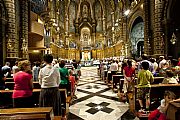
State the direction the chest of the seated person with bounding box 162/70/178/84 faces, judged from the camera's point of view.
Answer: away from the camera

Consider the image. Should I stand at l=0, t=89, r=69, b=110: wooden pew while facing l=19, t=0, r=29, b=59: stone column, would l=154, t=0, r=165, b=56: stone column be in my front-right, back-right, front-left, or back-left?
front-right

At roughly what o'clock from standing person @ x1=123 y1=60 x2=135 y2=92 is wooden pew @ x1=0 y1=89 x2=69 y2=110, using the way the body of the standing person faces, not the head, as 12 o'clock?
The wooden pew is roughly at 8 o'clock from the standing person.

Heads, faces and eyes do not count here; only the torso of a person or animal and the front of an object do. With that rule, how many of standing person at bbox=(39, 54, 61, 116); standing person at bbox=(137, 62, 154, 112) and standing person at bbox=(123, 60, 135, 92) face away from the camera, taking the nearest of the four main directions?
3

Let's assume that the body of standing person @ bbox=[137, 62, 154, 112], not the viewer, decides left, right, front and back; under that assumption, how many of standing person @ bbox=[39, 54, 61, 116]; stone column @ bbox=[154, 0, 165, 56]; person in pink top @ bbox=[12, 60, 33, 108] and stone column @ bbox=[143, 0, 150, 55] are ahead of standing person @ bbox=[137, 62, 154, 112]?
2

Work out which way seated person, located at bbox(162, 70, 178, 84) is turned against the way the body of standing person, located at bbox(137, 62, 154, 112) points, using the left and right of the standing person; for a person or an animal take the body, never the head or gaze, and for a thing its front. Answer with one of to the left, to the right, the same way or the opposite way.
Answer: the same way

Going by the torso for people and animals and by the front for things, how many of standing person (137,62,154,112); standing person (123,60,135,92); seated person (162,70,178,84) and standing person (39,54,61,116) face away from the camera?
4

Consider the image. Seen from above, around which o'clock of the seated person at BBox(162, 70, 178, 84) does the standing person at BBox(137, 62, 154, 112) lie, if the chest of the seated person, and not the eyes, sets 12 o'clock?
The standing person is roughly at 8 o'clock from the seated person.

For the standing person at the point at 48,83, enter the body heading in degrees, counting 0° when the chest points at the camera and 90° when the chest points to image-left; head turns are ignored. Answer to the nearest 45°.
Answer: approximately 180°

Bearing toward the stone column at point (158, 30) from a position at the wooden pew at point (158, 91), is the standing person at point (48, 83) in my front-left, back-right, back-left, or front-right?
back-left

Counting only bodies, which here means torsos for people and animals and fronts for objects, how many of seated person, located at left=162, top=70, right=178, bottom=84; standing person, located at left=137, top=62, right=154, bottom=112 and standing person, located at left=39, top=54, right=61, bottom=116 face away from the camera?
3

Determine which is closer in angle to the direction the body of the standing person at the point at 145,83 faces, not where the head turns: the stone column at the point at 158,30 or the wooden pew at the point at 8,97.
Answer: the stone column

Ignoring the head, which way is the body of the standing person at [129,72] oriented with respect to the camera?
away from the camera

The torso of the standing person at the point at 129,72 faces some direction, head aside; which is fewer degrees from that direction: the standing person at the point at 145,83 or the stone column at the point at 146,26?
the stone column

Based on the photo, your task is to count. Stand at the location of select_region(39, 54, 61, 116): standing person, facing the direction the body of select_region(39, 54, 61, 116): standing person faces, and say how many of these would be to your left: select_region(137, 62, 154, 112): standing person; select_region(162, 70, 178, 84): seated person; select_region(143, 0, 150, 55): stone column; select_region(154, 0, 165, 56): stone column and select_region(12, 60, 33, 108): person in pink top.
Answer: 1

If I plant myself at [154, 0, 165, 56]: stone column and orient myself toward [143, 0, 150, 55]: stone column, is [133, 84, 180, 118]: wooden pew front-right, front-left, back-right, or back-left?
back-left

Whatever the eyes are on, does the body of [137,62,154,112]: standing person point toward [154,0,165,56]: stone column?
yes

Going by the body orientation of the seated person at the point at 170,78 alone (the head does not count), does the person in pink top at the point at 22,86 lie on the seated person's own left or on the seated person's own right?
on the seated person's own left

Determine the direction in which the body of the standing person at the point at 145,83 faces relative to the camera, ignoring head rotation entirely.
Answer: away from the camera
